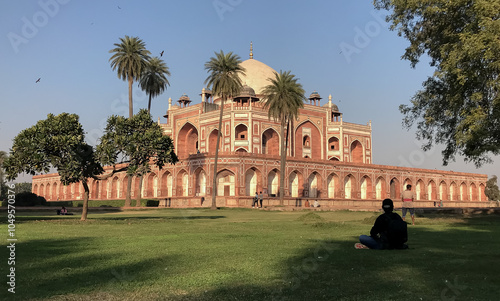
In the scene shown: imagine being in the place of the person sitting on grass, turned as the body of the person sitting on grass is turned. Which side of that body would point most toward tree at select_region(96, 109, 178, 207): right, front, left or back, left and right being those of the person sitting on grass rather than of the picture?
front

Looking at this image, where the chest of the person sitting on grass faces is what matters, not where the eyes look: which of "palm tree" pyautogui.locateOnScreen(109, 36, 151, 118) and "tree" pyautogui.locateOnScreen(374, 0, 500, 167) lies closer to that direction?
the palm tree

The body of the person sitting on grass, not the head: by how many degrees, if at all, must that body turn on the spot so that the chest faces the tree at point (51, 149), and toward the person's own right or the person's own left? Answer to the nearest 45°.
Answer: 0° — they already face it

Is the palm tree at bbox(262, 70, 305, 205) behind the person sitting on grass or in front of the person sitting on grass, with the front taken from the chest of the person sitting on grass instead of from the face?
in front

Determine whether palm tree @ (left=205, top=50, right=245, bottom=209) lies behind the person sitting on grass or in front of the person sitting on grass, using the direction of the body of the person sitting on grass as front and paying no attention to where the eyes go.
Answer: in front

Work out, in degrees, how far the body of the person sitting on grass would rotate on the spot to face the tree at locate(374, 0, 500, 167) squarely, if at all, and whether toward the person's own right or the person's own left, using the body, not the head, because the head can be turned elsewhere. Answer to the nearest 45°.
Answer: approximately 45° to the person's own right

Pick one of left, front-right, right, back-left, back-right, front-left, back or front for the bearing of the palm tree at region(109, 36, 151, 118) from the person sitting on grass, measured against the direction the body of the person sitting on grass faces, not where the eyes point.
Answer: front

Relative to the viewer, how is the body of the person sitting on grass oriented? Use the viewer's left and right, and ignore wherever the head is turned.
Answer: facing away from the viewer and to the left of the viewer
